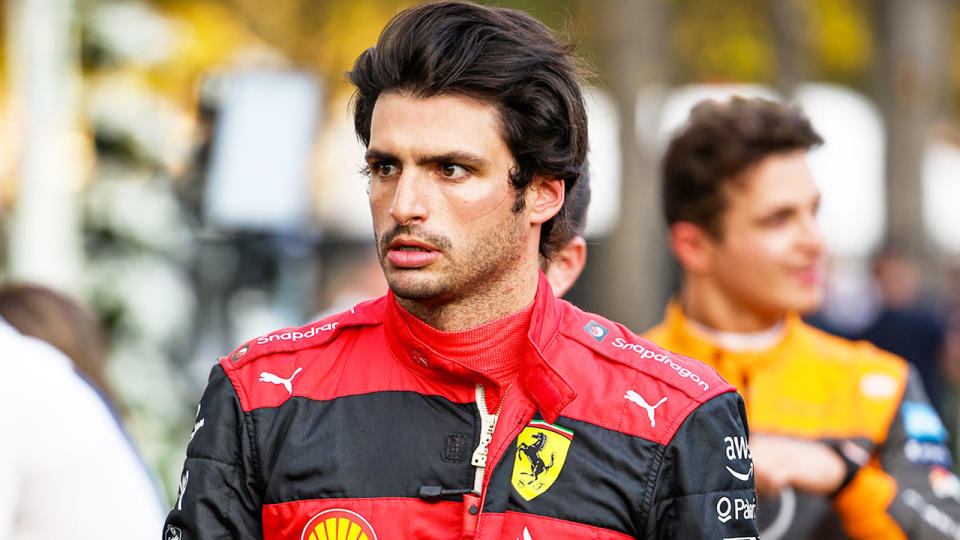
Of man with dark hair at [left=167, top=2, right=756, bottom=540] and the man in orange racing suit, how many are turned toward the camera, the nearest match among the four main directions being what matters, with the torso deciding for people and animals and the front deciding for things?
2

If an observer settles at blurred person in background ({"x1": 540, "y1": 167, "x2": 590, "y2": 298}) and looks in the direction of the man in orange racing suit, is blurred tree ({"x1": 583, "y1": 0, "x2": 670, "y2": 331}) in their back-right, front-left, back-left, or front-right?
front-left

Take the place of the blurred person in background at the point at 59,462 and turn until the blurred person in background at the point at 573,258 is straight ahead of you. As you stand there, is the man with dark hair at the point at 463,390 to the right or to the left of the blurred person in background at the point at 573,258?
right

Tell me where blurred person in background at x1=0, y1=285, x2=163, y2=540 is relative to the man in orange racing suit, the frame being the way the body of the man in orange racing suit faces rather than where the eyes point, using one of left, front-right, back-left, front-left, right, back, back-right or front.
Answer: front-right

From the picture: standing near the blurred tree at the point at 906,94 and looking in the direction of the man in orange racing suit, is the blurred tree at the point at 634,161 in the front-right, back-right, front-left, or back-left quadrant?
front-right

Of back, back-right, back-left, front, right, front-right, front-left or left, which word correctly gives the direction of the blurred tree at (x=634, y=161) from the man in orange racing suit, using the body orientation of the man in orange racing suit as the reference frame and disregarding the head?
back

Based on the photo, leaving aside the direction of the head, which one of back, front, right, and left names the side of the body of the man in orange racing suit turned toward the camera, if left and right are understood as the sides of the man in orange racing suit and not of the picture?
front

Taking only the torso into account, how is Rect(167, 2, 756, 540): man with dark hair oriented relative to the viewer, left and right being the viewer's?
facing the viewer

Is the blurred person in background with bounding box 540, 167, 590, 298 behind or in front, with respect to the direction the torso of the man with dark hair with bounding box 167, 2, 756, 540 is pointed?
behind
